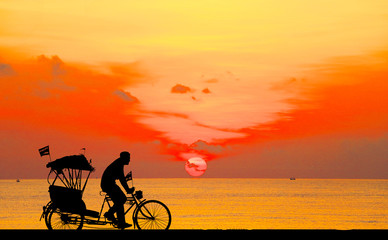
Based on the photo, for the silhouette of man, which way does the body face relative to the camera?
to the viewer's right
